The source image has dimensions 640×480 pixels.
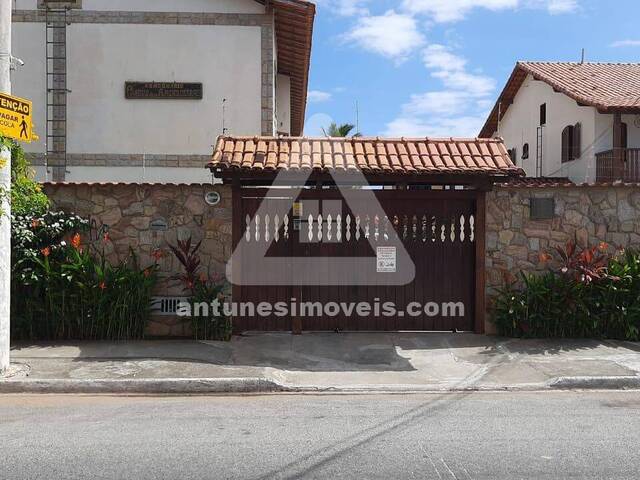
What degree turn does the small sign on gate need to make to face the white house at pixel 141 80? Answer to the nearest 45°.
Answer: approximately 135° to its right

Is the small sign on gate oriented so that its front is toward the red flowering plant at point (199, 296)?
no

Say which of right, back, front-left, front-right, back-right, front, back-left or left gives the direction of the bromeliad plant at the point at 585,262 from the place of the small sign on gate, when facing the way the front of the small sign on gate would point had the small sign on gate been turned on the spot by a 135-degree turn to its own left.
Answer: front-right

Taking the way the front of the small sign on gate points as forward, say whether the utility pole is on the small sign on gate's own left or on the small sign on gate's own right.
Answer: on the small sign on gate's own right

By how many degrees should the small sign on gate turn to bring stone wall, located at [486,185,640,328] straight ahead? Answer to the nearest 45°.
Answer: approximately 90° to its left

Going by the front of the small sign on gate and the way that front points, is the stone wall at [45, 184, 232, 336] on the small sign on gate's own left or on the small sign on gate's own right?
on the small sign on gate's own right

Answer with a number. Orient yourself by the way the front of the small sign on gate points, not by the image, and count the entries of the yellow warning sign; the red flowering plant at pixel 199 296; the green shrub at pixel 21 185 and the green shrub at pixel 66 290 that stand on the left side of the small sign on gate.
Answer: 0

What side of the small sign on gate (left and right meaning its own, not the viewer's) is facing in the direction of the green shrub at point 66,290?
right

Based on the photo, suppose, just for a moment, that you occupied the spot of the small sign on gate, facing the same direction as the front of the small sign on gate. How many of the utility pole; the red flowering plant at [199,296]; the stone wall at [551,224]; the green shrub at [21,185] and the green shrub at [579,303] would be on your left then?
2

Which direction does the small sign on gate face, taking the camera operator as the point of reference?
facing the viewer

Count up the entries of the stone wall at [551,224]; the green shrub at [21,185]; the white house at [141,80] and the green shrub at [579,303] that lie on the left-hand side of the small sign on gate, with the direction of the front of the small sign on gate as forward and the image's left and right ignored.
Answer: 2

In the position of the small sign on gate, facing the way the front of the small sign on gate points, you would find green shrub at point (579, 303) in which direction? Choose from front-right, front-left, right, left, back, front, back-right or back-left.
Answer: left

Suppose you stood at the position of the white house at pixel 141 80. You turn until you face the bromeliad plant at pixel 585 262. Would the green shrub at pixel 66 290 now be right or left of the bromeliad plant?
right

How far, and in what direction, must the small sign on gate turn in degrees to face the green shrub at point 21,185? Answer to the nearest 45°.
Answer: approximately 45° to its right
